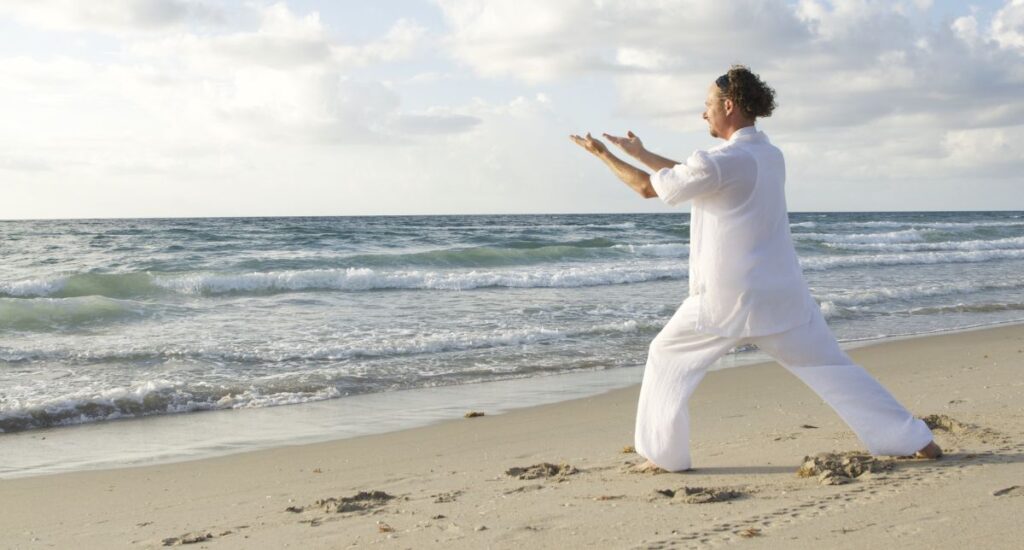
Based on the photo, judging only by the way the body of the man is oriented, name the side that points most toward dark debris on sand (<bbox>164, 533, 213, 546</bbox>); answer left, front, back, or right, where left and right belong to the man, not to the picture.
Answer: front

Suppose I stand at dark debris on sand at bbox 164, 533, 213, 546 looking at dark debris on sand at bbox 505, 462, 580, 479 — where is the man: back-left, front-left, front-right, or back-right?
front-right

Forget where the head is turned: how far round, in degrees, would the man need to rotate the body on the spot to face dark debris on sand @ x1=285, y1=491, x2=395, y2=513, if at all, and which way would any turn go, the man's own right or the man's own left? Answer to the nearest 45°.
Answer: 0° — they already face it

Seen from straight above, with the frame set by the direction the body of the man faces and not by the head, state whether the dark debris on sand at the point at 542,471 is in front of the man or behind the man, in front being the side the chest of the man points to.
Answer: in front

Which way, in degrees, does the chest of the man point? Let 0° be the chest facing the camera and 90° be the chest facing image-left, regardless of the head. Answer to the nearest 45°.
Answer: approximately 90°

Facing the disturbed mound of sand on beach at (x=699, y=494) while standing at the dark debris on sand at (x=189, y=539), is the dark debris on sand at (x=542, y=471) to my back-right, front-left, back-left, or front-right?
front-left

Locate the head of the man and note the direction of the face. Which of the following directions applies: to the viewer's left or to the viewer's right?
to the viewer's left
